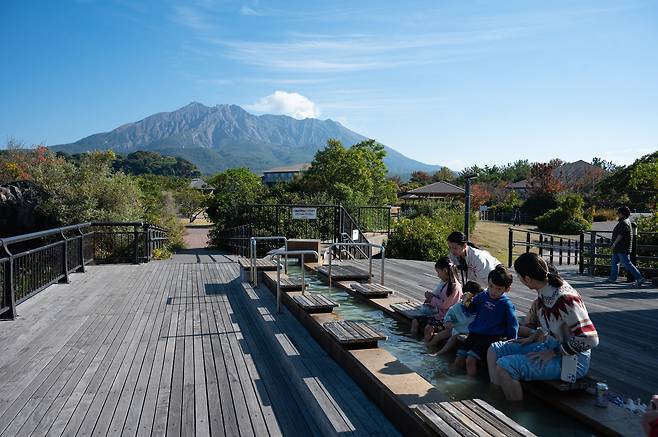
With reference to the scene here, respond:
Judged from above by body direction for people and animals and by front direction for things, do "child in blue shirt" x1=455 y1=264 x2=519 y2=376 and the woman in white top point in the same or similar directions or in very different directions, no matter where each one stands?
same or similar directions

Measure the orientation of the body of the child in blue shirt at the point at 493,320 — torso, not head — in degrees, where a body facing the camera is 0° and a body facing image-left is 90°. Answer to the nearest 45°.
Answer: approximately 45°

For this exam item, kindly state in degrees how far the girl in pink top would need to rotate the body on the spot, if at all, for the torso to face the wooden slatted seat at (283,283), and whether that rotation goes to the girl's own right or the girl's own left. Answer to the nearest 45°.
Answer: approximately 45° to the girl's own right

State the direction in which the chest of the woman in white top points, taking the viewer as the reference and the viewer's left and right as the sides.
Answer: facing the viewer and to the left of the viewer

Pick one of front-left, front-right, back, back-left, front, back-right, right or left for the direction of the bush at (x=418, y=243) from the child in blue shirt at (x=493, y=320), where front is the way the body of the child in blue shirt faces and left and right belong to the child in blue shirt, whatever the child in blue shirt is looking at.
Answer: back-right

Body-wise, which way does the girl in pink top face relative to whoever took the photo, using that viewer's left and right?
facing to the left of the viewer

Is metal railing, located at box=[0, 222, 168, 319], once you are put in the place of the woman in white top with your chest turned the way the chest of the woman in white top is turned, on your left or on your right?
on your right

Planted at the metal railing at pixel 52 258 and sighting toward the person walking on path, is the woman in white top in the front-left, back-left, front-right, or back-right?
front-right

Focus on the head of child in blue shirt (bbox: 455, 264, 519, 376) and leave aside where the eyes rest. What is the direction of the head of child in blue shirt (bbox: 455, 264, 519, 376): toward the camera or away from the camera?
toward the camera

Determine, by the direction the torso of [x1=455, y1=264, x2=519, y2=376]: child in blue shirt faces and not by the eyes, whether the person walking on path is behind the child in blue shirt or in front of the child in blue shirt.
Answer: behind

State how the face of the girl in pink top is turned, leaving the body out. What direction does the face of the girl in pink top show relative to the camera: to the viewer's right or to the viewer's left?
to the viewer's left
